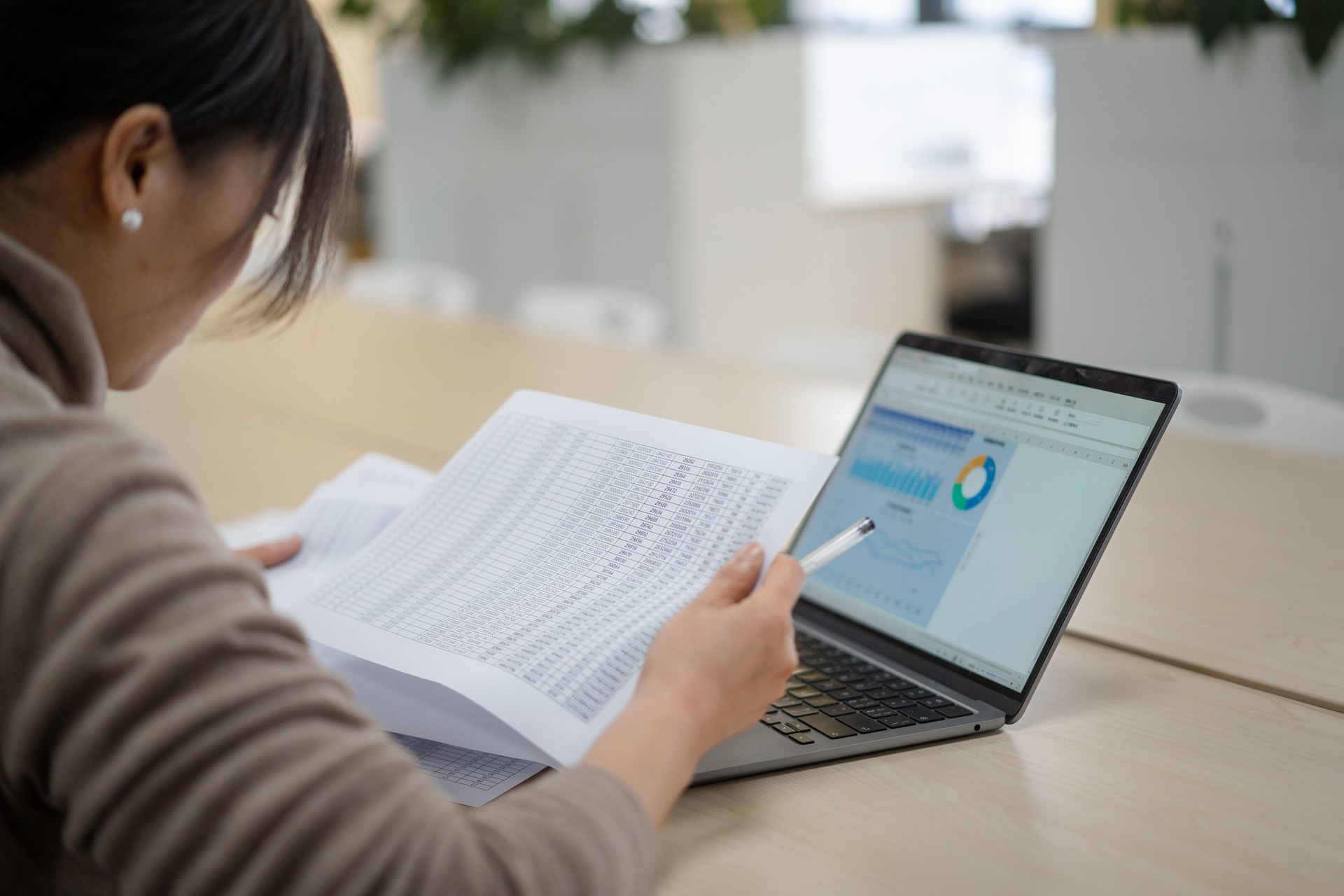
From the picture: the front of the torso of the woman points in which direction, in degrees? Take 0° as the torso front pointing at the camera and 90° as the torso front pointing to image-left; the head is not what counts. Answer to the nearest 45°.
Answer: approximately 225°

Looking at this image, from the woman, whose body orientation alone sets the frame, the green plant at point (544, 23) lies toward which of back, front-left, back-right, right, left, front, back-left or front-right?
front-left

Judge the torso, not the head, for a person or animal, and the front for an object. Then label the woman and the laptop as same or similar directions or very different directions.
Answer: very different directions

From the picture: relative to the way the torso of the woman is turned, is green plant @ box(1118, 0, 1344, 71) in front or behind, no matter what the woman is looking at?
in front

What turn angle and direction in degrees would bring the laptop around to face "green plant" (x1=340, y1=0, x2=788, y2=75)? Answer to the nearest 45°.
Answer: approximately 135° to its right

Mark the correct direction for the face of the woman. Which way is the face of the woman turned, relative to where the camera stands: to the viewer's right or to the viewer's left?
to the viewer's right

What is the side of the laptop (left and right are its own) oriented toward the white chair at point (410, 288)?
right

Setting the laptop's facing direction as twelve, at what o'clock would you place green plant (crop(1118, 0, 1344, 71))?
The green plant is roughly at 5 o'clock from the laptop.

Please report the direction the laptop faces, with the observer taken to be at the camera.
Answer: facing the viewer and to the left of the viewer
